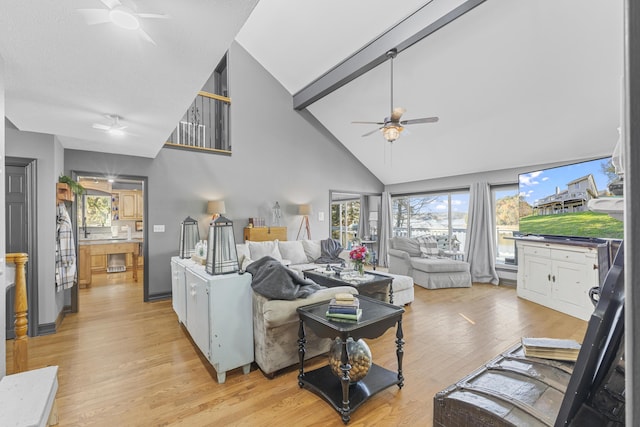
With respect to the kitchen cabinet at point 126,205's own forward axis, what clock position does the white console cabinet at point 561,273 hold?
The white console cabinet is roughly at 11 o'clock from the kitchen cabinet.

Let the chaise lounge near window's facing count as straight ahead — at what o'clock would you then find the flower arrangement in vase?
The flower arrangement in vase is roughly at 2 o'clock from the chaise lounge near window.

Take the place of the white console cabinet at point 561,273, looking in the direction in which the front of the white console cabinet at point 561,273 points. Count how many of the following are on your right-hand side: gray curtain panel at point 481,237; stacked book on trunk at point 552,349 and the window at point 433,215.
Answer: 2

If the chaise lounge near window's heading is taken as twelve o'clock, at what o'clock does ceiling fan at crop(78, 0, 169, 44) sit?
The ceiling fan is roughly at 2 o'clock from the chaise lounge near window.

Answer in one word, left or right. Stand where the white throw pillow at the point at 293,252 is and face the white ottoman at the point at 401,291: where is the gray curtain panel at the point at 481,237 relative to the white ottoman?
left

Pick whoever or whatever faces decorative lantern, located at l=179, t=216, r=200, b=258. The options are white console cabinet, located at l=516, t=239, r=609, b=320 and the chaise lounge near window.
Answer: the white console cabinet

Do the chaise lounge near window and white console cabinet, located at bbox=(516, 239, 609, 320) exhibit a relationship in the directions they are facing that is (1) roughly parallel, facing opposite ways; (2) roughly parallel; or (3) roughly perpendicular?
roughly perpendicular

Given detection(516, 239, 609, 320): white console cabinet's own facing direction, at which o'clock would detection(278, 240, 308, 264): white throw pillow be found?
The white throw pillow is roughly at 1 o'clock from the white console cabinet.

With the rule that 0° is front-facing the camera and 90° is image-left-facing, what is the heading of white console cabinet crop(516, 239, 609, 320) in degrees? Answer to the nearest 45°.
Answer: approximately 45°
